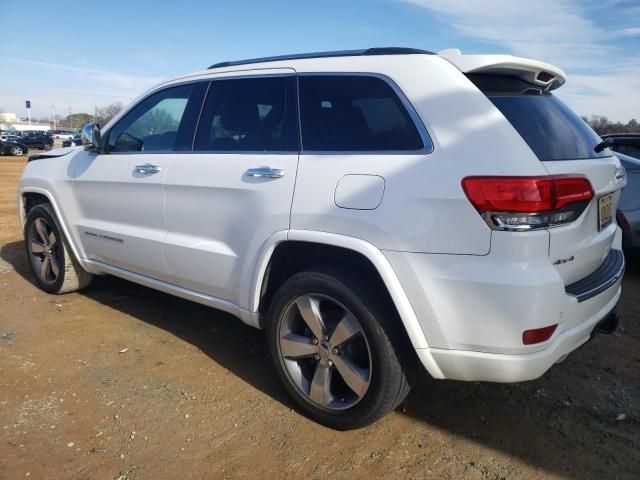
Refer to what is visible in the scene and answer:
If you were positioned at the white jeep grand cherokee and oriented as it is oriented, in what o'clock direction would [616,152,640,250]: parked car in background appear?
The parked car in background is roughly at 3 o'clock from the white jeep grand cherokee.

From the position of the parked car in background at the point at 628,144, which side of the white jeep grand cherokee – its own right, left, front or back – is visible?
right

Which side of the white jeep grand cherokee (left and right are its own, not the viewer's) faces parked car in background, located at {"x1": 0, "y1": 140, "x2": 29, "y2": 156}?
front

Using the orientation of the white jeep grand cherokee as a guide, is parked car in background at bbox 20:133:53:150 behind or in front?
in front

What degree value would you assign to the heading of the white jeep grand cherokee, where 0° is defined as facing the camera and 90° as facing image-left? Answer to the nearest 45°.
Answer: approximately 135°
